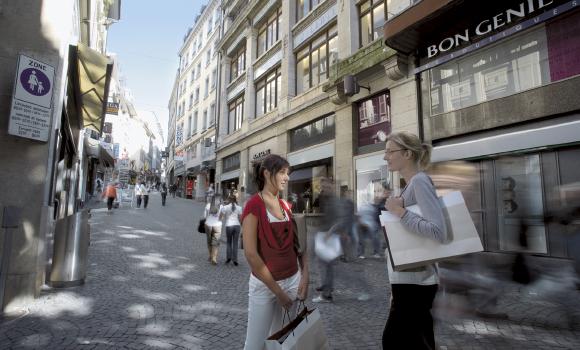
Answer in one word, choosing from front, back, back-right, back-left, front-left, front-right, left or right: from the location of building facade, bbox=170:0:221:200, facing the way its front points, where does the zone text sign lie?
front-left

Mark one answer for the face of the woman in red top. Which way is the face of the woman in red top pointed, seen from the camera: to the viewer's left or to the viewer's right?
to the viewer's right

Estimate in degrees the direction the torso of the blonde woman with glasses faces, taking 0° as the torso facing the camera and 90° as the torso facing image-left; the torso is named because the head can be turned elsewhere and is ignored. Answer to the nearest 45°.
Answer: approximately 90°

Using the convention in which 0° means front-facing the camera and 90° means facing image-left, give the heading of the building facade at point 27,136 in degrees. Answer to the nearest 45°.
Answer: approximately 315°

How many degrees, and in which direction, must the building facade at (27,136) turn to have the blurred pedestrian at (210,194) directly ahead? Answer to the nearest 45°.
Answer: approximately 90° to its left

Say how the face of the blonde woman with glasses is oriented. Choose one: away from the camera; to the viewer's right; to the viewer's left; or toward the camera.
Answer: to the viewer's left
